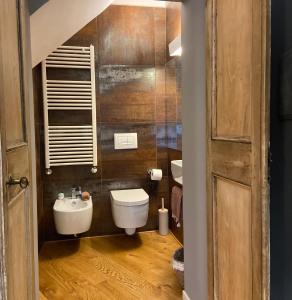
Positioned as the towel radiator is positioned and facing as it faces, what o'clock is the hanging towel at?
The hanging towel is roughly at 10 o'clock from the towel radiator.

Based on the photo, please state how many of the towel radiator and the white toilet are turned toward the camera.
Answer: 2

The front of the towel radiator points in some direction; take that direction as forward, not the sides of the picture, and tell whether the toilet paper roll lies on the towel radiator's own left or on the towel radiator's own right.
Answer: on the towel radiator's own left

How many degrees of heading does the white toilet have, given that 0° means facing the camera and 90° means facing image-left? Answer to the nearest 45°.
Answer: approximately 0°

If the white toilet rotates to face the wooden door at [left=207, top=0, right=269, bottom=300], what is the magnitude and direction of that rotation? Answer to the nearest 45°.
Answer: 0° — it already faces it
